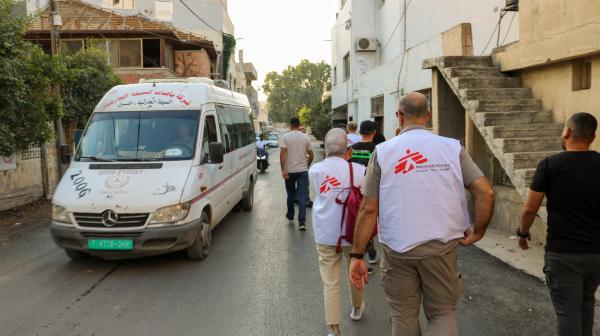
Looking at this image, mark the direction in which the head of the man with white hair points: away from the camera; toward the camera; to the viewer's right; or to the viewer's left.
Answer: away from the camera

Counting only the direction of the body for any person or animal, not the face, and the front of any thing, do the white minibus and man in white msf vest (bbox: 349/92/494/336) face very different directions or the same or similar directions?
very different directions

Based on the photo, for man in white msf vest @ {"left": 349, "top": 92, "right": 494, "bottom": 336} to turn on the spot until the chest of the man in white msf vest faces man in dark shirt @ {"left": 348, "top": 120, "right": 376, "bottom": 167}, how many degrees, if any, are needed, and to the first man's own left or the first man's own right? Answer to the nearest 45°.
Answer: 0° — they already face them

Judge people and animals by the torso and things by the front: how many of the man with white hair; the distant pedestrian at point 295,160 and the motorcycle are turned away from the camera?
2

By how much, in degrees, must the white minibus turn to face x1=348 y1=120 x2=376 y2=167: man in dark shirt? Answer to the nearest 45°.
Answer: approximately 135° to its left

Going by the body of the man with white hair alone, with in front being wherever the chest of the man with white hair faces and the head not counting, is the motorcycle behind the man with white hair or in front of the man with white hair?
in front

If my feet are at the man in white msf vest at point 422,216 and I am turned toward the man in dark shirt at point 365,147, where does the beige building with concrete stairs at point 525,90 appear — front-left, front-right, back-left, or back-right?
front-right

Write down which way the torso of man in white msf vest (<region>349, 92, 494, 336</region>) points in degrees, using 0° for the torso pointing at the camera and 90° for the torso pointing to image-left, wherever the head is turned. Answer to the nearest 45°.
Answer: approximately 180°

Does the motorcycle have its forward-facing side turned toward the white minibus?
yes

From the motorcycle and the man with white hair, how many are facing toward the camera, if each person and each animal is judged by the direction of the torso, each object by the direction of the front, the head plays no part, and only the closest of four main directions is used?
1

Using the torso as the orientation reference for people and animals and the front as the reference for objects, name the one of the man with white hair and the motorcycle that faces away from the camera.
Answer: the man with white hair

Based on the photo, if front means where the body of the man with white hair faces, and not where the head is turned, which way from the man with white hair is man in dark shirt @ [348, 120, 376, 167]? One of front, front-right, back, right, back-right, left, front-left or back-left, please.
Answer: front

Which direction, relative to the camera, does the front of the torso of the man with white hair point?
away from the camera

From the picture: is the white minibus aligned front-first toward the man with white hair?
no

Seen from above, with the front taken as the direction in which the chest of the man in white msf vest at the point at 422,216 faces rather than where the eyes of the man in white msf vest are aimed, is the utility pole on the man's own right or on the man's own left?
on the man's own left

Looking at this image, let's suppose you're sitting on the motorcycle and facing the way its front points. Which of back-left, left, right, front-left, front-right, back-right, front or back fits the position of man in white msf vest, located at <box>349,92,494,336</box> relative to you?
front

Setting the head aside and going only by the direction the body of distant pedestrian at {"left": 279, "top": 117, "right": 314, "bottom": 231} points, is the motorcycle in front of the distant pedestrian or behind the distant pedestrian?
in front

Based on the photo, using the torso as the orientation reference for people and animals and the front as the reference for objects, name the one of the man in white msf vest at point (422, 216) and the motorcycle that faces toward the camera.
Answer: the motorcycle

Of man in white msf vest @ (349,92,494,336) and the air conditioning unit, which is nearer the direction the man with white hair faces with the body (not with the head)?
the air conditioning unit

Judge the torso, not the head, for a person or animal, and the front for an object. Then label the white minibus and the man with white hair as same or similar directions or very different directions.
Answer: very different directions

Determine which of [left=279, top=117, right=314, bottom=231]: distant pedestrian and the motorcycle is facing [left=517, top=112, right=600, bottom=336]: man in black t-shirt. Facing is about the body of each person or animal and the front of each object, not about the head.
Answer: the motorcycle
